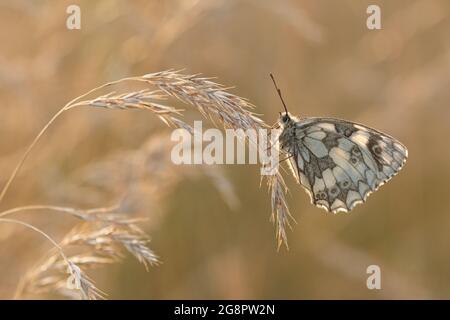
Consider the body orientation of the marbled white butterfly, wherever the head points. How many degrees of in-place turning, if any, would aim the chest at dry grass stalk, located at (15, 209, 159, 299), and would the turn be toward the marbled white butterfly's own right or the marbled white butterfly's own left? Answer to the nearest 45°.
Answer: approximately 45° to the marbled white butterfly's own left

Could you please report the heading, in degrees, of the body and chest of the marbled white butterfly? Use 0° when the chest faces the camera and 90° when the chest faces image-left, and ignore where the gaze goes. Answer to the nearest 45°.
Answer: approximately 90°
